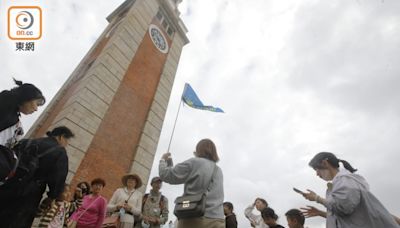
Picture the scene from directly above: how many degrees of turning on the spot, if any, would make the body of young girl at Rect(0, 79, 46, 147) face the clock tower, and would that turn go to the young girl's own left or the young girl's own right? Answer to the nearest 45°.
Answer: approximately 45° to the young girl's own left

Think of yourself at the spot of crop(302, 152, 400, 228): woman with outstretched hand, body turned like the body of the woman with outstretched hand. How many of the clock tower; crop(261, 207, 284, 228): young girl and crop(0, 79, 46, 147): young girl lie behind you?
0

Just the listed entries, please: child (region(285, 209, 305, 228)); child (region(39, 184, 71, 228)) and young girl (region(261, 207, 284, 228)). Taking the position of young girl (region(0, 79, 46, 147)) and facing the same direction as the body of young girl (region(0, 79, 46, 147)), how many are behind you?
0

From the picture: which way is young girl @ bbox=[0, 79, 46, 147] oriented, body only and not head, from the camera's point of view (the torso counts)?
to the viewer's right

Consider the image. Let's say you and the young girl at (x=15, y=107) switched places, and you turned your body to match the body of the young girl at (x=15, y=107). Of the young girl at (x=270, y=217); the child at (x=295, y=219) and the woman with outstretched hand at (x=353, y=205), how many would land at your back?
0

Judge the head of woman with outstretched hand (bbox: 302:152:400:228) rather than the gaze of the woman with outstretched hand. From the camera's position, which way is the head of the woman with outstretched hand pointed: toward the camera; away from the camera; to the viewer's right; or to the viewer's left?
to the viewer's left

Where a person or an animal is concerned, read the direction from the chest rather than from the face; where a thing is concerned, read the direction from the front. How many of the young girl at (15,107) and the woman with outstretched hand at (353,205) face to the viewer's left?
1

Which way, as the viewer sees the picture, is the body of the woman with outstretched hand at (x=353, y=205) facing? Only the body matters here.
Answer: to the viewer's left

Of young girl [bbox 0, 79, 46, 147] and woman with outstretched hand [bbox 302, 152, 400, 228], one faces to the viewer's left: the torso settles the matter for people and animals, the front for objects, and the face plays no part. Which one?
the woman with outstretched hand

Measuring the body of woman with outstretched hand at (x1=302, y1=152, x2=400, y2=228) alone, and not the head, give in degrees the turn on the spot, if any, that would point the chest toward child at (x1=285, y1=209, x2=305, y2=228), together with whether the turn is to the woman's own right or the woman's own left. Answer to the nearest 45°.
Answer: approximately 45° to the woman's own right

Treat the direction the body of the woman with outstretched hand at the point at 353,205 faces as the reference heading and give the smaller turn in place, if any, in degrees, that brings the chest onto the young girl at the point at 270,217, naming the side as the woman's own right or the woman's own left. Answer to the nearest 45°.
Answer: approximately 45° to the woman's own right

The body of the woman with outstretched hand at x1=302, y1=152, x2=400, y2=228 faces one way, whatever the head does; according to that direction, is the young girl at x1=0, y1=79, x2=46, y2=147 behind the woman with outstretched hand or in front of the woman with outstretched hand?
in front

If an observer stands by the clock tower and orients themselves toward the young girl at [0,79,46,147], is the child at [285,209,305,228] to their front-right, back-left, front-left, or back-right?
front-left

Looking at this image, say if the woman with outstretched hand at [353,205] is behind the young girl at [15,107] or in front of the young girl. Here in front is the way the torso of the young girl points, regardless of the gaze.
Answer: in front

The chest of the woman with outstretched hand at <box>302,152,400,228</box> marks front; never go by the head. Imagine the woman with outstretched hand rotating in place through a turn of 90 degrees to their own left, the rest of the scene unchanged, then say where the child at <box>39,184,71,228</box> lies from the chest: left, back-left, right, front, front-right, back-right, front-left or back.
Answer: right
